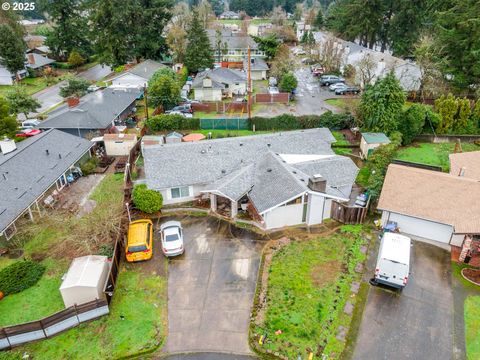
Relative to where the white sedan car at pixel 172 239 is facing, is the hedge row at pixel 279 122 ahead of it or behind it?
ahead

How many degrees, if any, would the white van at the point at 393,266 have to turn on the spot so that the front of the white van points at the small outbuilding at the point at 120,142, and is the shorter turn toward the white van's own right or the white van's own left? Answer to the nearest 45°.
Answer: approximately 90° to the white van's own left

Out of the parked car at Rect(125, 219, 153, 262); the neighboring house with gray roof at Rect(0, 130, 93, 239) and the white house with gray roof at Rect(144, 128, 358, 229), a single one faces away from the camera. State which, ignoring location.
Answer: the parked car

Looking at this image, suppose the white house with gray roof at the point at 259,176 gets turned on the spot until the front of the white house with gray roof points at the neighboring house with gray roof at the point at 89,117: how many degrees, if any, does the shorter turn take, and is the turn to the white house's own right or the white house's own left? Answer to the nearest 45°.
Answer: approximately 135° to the white house's own right

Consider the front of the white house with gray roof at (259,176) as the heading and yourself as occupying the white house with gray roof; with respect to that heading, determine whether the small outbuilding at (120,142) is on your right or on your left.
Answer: on your right

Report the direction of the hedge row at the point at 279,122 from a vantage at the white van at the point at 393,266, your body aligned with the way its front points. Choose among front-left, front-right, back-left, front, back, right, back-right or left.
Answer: front-left

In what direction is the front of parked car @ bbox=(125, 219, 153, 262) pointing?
away from the camera

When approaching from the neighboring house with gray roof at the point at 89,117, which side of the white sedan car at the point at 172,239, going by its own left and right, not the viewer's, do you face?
front

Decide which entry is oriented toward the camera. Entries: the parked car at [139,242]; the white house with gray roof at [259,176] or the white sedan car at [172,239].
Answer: the white house with gray roof

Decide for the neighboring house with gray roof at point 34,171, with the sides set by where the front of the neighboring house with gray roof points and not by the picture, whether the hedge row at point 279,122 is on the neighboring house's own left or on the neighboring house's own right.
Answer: on the neighboring house's own right

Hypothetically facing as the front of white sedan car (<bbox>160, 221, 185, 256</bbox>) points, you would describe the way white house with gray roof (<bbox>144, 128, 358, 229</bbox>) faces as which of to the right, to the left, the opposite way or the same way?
the opposite way

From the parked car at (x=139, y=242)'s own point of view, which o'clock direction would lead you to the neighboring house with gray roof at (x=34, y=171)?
The neighboring house with gray roof is roughly at 11 o'clock from the parked car.

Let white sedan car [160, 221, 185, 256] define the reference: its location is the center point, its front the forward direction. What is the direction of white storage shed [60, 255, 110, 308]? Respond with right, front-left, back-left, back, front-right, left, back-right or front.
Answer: back-left

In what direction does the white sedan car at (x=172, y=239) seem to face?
away from the camera

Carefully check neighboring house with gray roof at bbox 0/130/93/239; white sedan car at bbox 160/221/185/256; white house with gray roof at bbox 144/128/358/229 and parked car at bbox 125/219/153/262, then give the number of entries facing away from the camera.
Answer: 2
